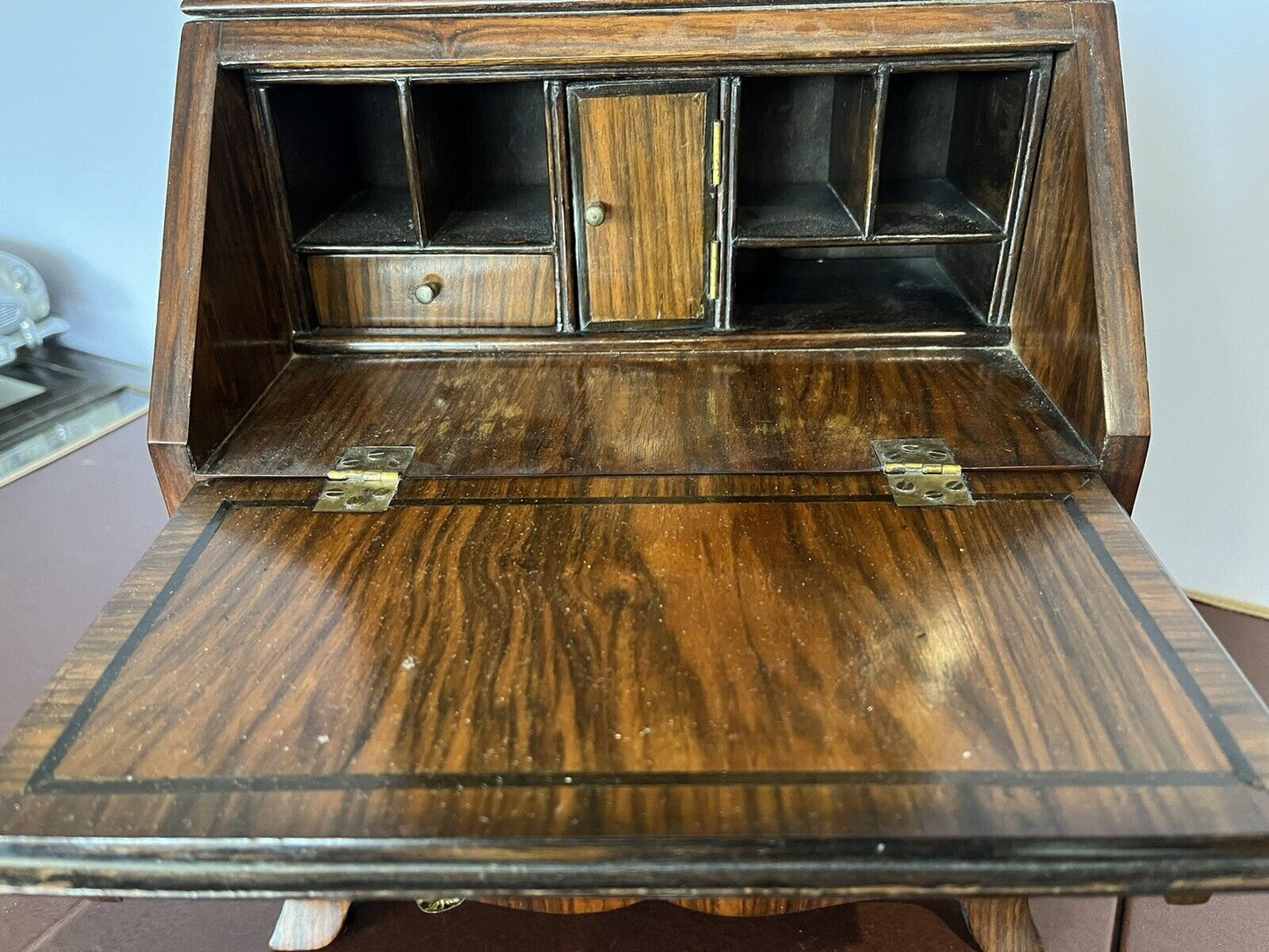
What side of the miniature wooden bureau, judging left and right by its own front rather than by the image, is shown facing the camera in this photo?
front
